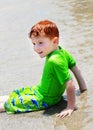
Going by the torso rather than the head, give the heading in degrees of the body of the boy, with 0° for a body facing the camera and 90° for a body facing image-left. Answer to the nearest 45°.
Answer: approximately 90°

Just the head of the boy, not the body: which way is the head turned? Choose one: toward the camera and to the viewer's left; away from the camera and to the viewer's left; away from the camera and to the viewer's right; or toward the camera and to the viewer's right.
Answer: toward the camera and to the viewer's left
